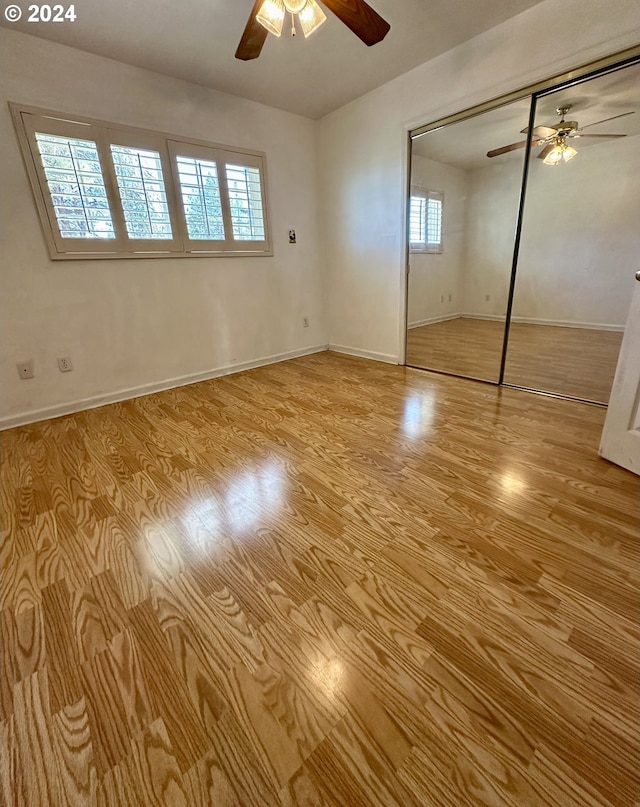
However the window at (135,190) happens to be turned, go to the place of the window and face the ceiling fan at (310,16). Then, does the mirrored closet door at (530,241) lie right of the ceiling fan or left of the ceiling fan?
left

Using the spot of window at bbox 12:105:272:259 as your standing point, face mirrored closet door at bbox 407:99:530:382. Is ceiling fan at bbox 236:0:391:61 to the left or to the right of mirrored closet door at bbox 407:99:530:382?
right

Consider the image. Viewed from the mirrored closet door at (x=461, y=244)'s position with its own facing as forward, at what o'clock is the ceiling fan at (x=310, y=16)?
The ceiling fan is roughly at 11 o'clock from the mirrored closet door.

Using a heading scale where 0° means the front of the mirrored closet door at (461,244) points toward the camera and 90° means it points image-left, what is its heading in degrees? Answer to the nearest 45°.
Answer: approximately 45°

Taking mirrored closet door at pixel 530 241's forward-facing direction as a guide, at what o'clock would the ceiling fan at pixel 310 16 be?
The ceiling fan is roughly at 11 o'clock from the mirrored closet door.

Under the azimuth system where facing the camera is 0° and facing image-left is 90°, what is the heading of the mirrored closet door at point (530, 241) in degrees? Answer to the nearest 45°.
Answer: approximately 45°
